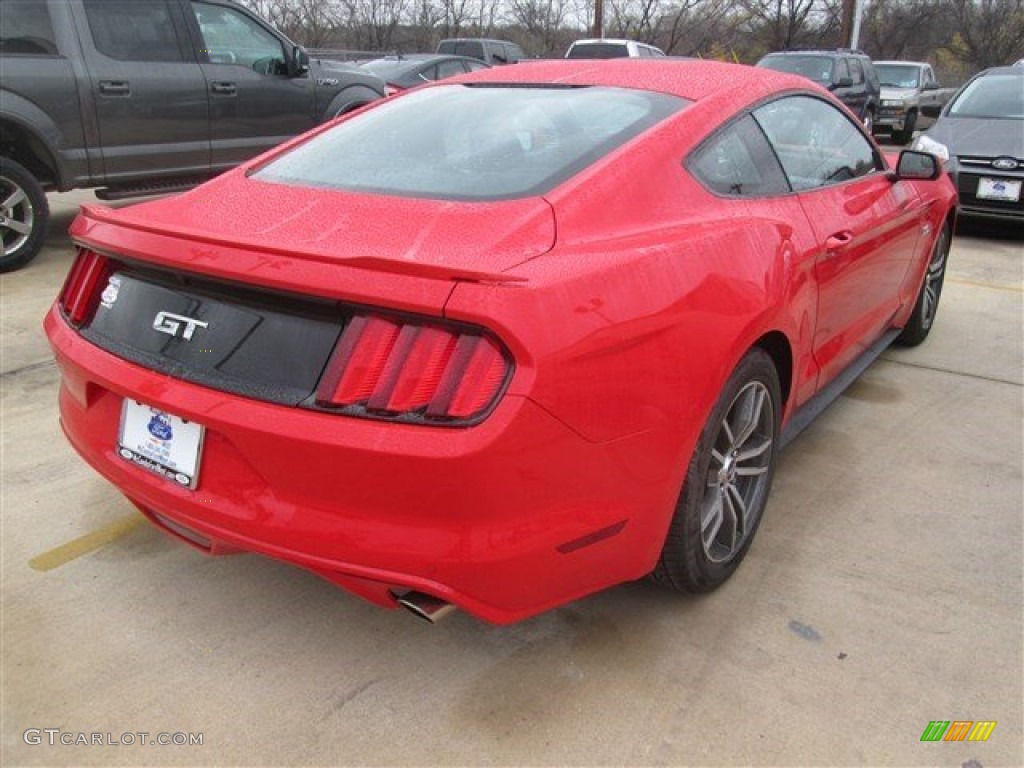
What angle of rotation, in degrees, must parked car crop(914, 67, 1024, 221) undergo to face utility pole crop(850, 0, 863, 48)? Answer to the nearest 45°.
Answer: approximately 180°

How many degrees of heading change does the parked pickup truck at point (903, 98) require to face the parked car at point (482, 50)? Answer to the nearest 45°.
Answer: approximately 45° to its right

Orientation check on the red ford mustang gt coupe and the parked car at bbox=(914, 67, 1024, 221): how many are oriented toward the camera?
1

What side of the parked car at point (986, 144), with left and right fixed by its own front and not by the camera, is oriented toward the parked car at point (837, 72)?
back

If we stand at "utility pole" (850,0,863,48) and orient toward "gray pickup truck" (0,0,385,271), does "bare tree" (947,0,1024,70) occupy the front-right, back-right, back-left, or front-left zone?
back-left

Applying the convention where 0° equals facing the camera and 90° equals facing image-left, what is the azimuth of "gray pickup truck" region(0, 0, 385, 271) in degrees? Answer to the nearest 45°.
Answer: approximately 225°

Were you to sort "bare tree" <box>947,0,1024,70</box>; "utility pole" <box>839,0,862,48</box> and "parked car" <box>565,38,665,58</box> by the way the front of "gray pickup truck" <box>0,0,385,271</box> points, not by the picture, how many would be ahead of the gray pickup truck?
3

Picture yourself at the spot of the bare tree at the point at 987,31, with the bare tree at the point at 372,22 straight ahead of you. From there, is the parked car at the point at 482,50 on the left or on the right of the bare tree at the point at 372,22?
left

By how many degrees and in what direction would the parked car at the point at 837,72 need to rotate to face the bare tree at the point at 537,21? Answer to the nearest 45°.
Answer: approximately 90° to its right

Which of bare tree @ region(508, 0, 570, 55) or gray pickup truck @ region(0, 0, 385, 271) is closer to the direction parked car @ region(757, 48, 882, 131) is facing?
the gray pickup truck

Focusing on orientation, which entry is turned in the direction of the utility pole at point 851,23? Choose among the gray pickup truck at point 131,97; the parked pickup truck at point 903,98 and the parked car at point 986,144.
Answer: the gray pickup truck
